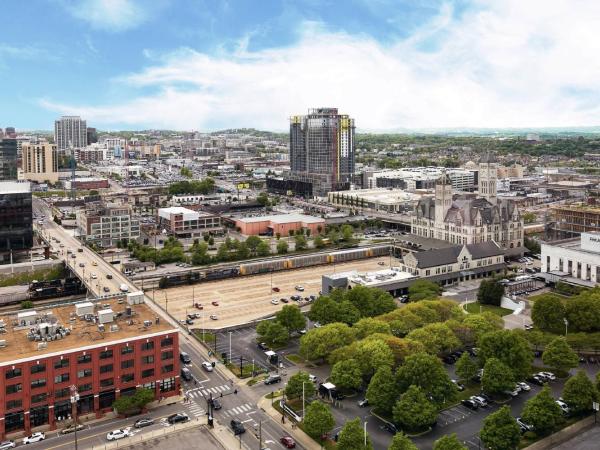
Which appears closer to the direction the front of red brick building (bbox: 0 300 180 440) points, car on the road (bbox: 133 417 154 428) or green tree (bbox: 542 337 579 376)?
the car on the road

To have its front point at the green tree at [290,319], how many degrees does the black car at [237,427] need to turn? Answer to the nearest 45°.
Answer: approximately 45° to its right

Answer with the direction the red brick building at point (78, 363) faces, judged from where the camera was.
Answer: facing the viewer and to the right of the viewer

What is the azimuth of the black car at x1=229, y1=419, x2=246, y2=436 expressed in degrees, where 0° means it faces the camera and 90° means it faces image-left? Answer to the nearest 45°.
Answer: approximately 135°

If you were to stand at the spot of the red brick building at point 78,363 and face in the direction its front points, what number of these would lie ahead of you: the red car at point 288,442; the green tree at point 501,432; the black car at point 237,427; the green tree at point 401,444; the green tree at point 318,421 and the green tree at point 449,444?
6

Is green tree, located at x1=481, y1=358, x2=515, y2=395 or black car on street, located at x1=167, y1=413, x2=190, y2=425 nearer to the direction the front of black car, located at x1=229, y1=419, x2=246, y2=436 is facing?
the black car on street
